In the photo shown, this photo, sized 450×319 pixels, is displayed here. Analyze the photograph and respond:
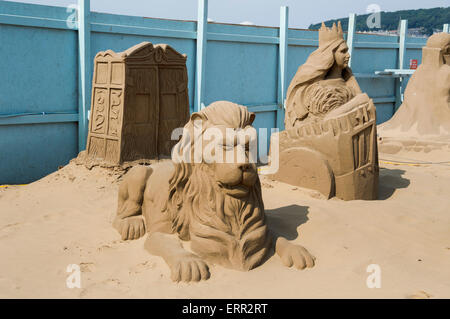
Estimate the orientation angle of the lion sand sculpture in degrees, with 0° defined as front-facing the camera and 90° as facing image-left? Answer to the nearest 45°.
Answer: approximately 315°

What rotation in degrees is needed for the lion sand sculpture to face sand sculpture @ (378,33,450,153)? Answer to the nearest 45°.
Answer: approximately 90° to its left

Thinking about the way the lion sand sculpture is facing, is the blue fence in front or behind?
behind

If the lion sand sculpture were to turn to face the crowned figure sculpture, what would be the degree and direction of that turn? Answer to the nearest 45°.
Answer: approximately 90° to its left

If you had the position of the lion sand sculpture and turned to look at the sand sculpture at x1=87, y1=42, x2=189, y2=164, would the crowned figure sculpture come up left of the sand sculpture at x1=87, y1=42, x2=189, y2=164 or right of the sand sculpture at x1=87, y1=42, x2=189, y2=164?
right
